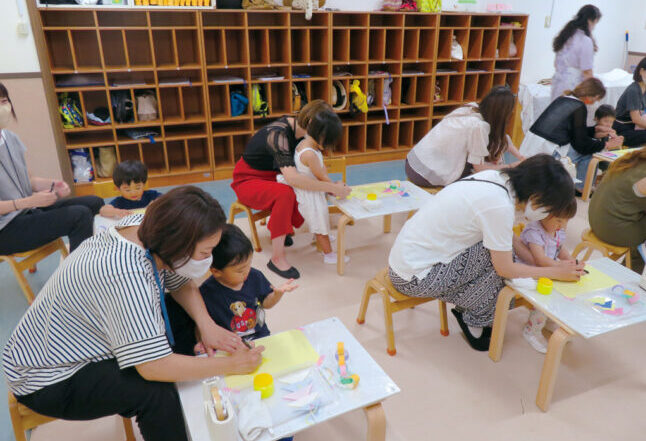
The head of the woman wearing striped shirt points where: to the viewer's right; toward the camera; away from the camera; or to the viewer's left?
to the viewer's right

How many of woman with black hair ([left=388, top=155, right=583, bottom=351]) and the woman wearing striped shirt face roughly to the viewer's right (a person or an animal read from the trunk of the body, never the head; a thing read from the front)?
2

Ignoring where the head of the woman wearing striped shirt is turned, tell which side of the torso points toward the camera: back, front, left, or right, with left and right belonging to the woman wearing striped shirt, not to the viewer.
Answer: right

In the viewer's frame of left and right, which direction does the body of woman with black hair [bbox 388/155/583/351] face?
facing to the right of the viewer

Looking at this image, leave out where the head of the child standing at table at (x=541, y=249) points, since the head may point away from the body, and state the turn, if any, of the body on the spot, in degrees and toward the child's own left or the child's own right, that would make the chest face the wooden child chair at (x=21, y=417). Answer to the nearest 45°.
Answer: approximately 90° to the child's own right

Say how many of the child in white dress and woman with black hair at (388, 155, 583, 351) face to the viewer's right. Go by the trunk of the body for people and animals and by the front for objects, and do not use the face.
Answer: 2

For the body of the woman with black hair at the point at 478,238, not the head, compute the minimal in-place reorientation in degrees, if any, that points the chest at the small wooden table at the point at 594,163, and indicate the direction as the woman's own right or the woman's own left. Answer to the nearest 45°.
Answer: approximately 90° to the woman's own left

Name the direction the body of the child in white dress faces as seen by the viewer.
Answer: to the viewer's right
